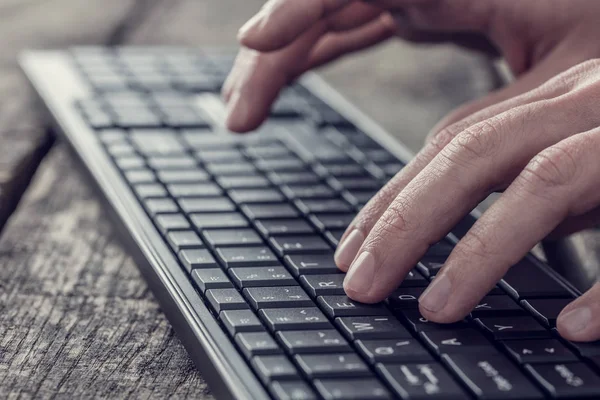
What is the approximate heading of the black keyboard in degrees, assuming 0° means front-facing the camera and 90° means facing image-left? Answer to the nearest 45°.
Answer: approximately 270°
